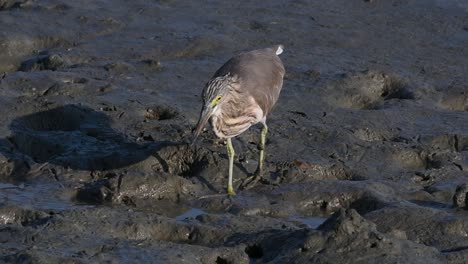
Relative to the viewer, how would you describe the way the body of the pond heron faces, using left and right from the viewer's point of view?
facing the viewer and to the left of the viewer
